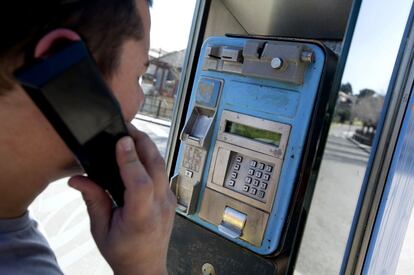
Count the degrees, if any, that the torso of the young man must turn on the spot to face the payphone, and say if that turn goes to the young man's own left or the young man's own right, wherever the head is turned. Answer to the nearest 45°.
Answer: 0° — they already face it

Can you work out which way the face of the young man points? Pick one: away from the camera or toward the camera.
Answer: away from the camera

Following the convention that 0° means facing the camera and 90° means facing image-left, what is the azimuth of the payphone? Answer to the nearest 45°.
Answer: approximately 45°

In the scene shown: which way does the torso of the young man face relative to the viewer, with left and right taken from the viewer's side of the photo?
facing away from the viewer and to the right of the viewer
